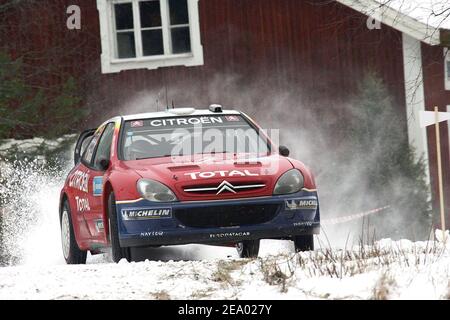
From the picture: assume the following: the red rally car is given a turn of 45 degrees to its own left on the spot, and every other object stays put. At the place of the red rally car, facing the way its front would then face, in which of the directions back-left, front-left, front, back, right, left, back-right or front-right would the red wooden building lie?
back-left

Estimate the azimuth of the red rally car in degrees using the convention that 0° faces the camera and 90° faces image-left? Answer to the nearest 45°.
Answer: approximately 0°
